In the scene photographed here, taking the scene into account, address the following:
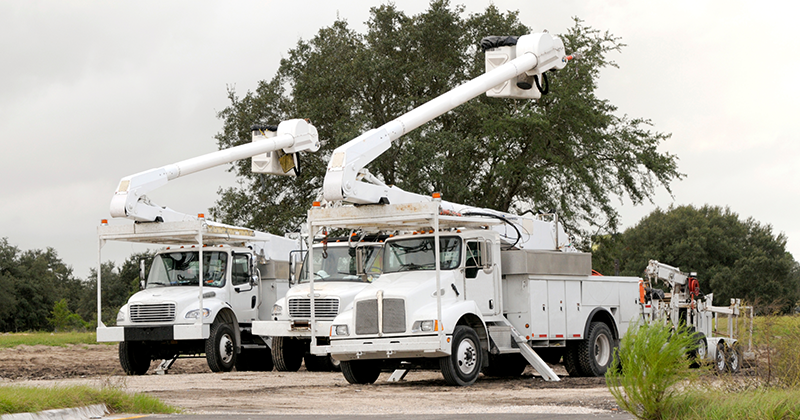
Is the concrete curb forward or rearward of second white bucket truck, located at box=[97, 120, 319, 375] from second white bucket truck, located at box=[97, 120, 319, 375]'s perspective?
forward

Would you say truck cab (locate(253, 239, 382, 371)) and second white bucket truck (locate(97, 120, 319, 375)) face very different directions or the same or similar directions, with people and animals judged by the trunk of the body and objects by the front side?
same or similar directions

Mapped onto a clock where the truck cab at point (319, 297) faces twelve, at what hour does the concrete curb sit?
The concrete curb is roughly at 11 o'clock from the truck cab.

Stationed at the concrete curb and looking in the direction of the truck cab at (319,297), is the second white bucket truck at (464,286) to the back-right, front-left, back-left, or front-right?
front-right

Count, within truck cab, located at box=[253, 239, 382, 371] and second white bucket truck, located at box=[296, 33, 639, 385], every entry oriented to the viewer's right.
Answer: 0

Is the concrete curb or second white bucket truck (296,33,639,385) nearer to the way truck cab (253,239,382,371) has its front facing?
the concrete curb

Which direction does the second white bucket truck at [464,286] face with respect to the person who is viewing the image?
facing the viewer and to the left of the viewer

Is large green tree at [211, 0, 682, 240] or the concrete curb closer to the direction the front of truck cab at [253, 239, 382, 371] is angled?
the concrete curb

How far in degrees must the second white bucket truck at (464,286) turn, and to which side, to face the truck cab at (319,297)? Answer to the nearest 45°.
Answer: approximately 90° to its right

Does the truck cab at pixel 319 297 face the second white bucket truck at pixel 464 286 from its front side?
no

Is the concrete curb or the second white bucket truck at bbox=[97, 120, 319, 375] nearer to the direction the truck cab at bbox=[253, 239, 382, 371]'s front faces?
the concrete curb

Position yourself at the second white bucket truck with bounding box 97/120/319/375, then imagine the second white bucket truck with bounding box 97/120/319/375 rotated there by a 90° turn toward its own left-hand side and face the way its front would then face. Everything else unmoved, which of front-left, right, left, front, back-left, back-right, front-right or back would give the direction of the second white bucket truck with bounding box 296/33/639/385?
front

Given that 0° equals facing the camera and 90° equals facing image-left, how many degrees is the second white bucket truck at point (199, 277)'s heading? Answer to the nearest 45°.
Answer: approximately 45°

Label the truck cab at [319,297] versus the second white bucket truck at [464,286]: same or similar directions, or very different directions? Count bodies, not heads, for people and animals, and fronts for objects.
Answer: same or similar directions

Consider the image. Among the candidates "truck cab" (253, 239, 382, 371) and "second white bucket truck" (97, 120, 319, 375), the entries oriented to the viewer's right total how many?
0

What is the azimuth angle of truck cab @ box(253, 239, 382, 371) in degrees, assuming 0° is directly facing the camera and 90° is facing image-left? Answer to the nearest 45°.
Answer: approximately 45°

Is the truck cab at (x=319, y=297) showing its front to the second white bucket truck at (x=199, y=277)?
no
